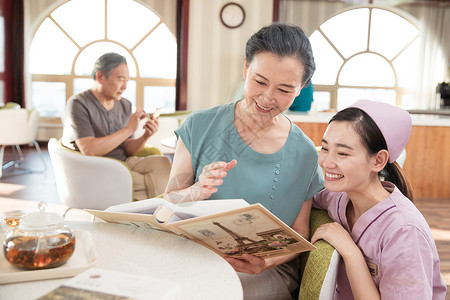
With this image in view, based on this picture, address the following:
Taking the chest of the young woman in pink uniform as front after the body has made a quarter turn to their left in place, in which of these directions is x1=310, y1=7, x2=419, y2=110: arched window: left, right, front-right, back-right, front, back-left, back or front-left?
back-left

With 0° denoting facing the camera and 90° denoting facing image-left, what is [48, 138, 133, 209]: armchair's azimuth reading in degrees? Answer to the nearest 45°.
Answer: approximately 225°

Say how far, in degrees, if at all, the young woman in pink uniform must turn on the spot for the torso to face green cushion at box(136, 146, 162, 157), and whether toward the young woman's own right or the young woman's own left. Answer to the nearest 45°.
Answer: approximately 90° to the young woman's own right

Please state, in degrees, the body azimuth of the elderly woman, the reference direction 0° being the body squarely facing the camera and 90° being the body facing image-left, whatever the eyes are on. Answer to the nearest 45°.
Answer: approximately 0°
